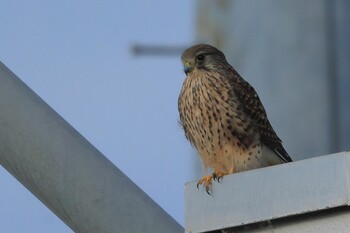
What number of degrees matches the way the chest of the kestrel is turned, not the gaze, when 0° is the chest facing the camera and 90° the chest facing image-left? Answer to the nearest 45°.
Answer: approximately 45°

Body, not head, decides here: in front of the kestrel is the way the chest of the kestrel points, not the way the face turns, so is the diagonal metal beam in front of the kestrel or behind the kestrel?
in front
